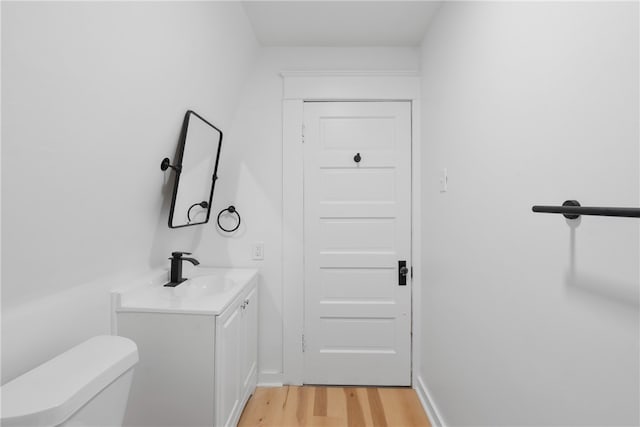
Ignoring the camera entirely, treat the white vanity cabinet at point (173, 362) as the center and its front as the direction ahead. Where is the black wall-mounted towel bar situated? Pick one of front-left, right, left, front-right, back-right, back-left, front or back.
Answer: front-right

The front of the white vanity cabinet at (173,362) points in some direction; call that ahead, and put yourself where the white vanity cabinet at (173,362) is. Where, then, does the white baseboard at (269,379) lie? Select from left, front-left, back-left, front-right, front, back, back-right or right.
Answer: front-left

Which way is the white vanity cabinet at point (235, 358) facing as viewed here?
to the viewer's right

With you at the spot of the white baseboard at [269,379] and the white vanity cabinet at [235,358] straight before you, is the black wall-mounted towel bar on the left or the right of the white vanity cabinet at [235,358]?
left

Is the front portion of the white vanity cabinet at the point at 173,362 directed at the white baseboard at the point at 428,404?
yes

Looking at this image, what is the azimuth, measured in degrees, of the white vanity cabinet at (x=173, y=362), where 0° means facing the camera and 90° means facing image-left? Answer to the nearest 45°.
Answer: approximately 270°

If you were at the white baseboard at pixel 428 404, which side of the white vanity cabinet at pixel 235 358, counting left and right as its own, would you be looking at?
front
